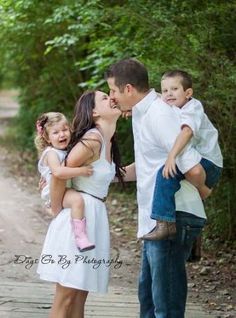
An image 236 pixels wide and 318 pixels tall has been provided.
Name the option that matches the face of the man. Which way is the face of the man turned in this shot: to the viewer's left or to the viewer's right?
to the viewer's left

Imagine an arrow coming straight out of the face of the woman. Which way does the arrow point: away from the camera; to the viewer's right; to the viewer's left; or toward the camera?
to the viewer's right

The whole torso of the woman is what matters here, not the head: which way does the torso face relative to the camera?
to the viewer's right

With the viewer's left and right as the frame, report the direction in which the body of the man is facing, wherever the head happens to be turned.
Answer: facing to the left of the viewer

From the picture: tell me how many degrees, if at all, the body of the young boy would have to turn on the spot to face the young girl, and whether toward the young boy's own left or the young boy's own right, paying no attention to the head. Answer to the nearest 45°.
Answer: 0° — they already face them

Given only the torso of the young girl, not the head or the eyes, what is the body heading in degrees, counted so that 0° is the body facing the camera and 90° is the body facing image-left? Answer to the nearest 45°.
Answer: approximately 270°

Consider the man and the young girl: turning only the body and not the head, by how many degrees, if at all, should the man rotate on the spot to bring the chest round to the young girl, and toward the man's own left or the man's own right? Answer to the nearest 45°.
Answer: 0° — they already face them

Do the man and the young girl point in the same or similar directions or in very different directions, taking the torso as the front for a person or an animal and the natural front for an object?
very different directions

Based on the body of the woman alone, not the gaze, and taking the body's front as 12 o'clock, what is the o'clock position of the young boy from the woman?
The young boy is roughly at 1 o'clock from the woman.

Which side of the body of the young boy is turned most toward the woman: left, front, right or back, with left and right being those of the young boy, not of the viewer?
front

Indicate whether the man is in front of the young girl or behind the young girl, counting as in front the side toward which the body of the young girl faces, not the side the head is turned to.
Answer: in front
